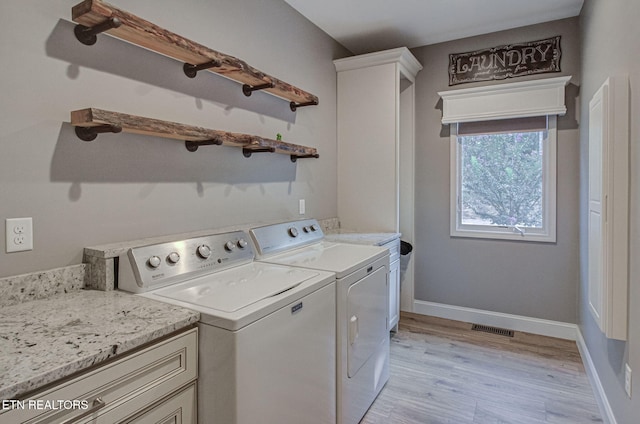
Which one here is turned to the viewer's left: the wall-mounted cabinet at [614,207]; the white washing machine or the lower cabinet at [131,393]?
the wall-mounted cabinet

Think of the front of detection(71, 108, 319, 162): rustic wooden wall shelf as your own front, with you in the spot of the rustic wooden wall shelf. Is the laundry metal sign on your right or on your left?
on your left

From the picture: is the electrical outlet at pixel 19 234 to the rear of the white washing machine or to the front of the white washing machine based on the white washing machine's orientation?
to the rear

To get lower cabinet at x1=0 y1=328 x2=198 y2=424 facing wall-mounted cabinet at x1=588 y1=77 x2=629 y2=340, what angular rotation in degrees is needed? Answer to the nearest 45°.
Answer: approximately 45° to its left

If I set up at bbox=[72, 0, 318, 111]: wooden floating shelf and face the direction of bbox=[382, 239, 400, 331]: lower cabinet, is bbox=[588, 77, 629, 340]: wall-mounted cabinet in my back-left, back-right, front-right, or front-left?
front-right

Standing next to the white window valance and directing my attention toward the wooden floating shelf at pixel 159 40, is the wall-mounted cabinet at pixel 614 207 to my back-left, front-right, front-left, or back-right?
front-left

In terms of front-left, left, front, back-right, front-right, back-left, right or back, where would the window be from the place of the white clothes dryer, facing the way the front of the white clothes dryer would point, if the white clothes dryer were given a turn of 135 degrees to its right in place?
back-right

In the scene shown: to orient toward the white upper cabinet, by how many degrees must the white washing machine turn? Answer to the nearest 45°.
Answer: approximately 90° to its left

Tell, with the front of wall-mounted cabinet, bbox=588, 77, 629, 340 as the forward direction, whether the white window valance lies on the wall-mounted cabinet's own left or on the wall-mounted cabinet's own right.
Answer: on the wall-mounted cabinet's own right

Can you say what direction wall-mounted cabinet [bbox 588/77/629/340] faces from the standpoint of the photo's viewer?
facing to the left of the viewer

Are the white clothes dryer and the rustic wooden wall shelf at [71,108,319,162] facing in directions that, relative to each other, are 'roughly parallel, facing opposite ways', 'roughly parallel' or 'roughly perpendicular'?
roughly parallel

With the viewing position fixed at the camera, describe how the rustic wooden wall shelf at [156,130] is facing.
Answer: facing the viewer and to the right of the viewer

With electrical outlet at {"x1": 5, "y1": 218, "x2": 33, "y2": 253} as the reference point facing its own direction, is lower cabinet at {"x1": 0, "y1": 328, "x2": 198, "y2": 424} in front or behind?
in front
